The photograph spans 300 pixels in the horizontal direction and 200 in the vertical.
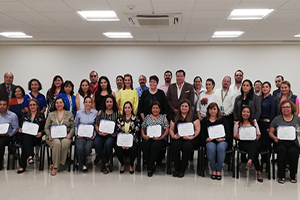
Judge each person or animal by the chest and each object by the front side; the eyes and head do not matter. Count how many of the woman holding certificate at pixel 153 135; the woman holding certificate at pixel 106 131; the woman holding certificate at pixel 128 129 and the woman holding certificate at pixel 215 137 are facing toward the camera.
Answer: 4

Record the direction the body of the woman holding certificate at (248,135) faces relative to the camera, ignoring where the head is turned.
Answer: toward the camera

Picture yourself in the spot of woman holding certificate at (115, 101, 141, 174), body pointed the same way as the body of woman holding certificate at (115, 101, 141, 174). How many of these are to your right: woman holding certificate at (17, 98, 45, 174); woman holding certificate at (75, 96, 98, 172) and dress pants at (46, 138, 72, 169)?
3

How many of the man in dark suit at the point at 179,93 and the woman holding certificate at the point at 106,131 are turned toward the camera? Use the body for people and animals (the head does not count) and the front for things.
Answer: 2

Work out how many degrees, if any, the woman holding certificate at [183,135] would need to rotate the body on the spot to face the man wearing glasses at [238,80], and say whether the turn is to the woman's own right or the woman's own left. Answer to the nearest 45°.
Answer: approximately 135° to the woman's own left

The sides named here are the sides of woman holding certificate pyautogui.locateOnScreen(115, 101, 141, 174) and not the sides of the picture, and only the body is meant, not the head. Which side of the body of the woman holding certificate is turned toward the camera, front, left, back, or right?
front

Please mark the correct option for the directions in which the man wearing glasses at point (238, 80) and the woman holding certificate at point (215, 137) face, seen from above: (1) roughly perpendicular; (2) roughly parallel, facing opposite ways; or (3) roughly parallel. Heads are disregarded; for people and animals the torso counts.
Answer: roughly parallel

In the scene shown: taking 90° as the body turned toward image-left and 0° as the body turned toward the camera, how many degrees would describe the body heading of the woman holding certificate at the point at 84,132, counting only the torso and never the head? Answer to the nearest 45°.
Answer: approximately 0°

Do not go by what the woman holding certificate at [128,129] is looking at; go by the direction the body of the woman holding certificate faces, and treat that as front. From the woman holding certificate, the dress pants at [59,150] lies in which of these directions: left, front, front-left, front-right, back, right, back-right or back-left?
right

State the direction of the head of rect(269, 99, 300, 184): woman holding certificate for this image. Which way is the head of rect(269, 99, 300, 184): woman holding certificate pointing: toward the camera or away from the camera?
toward the camera

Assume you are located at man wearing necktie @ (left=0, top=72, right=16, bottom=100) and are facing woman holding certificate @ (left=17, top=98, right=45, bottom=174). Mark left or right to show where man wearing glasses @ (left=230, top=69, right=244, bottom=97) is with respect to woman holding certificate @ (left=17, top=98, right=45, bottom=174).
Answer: left

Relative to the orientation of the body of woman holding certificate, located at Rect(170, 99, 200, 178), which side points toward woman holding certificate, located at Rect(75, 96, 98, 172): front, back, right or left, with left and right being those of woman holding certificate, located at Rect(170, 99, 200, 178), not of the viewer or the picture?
right

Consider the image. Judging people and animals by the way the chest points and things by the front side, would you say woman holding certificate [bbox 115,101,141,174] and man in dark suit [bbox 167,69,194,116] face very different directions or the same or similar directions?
same or similar directions

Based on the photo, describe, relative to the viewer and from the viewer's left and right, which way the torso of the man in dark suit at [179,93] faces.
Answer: facing the viewer

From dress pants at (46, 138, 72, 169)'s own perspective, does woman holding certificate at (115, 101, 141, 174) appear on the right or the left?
on its left

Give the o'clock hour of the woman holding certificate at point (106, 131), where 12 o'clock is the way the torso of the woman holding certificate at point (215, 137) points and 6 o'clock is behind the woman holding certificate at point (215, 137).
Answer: the woman holding certificate at point (106, 131) is roughly at 3 o'clock from the woman holding certificate at point (215, 137).

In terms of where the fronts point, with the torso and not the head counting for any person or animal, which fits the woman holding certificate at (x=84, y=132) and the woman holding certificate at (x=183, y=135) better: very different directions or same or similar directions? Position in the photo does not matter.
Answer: same or similar directions

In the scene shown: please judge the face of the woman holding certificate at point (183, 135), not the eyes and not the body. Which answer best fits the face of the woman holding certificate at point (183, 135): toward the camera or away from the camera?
toward the camera
